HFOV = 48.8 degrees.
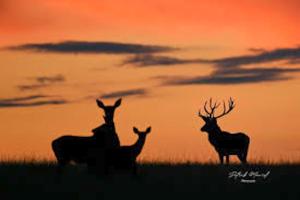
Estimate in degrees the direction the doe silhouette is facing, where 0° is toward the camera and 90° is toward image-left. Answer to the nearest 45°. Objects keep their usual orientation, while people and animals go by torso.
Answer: approximately 270°

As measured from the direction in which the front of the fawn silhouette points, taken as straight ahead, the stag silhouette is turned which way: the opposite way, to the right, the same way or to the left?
the opposite way

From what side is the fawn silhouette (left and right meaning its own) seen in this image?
right

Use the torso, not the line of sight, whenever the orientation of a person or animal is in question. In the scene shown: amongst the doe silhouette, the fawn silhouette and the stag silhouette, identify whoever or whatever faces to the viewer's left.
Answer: the stag silhouette

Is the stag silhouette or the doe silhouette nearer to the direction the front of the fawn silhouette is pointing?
the stag silhouette

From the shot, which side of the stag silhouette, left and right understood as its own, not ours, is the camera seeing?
left

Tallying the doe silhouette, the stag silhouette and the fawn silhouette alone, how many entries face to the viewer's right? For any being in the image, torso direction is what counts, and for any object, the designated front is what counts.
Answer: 2

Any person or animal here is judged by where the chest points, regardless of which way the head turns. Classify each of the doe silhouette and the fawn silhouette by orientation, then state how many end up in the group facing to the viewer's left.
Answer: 0

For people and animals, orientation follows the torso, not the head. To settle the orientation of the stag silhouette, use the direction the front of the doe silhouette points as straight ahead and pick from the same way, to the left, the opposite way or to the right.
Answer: the opposite way

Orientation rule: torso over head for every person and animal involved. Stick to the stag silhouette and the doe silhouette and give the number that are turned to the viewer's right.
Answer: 1
